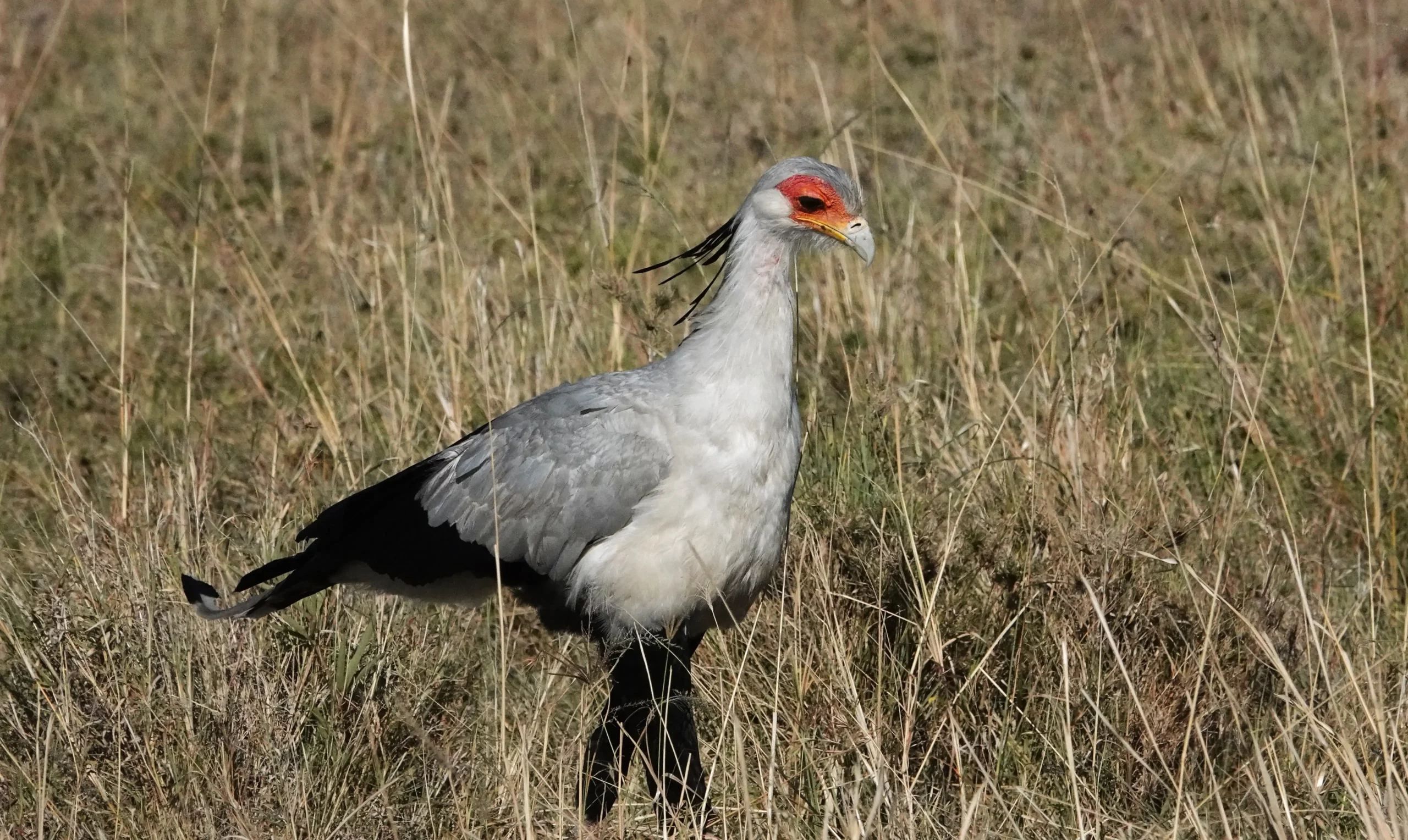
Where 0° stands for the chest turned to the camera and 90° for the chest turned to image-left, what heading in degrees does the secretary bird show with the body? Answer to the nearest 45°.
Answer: approximately 270°
